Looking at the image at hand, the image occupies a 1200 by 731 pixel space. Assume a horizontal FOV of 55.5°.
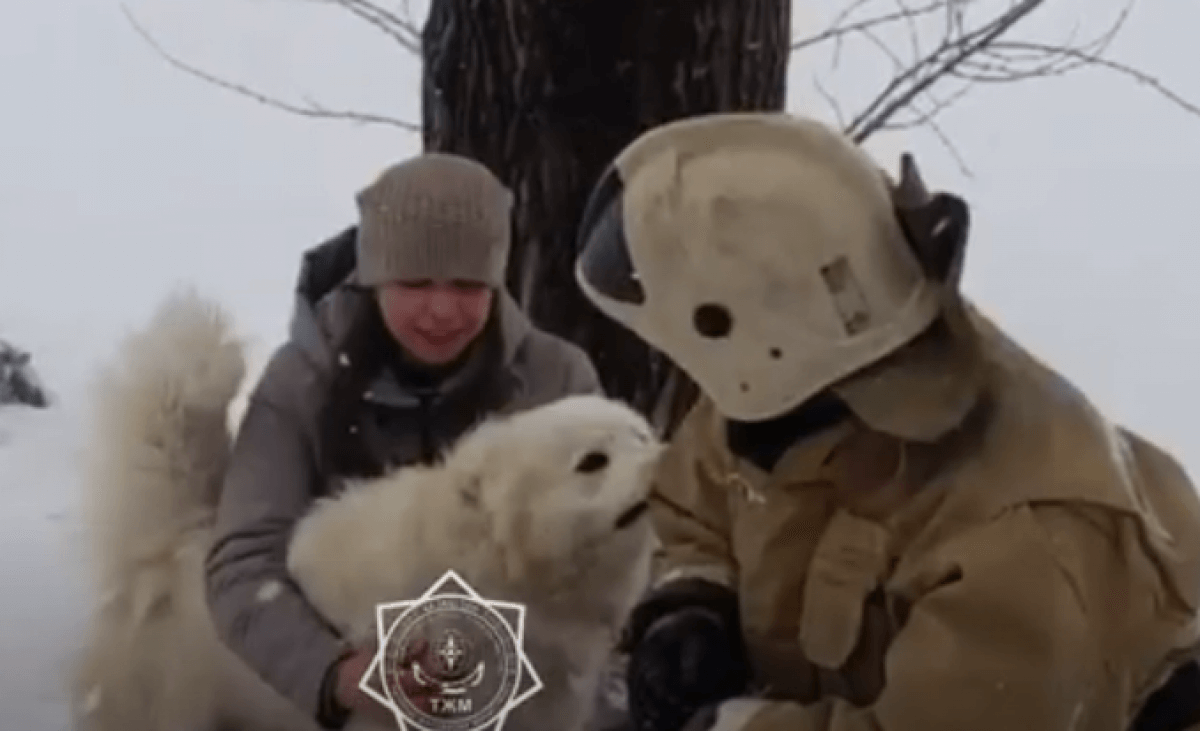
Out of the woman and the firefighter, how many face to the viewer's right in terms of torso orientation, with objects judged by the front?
0

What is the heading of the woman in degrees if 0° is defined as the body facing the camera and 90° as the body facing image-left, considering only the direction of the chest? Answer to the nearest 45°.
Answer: approximately 0°

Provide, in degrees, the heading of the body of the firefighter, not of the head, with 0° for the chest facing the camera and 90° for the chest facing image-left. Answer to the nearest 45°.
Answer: approximately 45°

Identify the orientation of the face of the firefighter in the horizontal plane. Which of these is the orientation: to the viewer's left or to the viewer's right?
to the viewer's left
